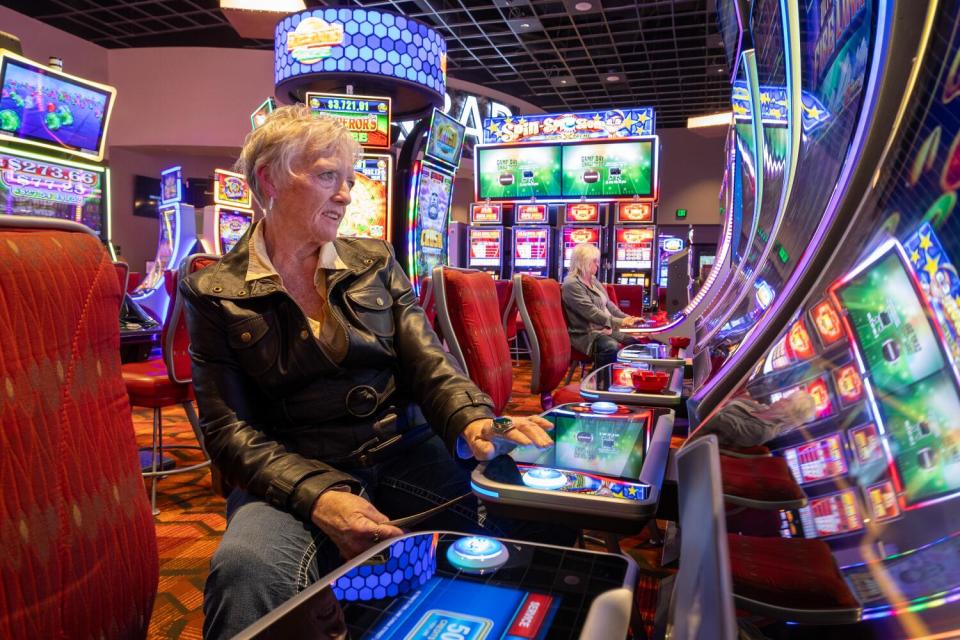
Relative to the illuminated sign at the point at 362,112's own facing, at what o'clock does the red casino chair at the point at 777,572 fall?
The red casino chair is roughly at 12 o'clock from the illuminated sign.

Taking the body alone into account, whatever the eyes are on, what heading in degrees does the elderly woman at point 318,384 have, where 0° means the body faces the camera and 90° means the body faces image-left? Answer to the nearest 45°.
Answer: approximately 315°

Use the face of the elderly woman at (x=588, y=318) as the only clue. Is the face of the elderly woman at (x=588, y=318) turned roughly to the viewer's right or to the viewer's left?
to the viewer's right

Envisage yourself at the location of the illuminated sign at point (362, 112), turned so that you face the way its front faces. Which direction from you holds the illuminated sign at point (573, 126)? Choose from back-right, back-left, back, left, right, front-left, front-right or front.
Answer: back-left

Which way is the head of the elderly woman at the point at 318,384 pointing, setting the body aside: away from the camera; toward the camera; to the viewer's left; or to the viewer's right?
to the viewer's right

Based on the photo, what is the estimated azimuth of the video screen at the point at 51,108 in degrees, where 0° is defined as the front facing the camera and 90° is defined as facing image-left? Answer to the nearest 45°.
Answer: approximately 315°

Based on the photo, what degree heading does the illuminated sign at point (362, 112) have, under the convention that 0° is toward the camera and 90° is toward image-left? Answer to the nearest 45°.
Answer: approximately 0°

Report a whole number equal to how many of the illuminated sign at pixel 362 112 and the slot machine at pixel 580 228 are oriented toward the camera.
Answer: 2

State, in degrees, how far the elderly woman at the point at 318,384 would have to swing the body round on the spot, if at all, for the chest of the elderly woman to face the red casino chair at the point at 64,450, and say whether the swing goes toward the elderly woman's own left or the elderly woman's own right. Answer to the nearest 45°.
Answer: approximately 45° to the elderly woman's own right

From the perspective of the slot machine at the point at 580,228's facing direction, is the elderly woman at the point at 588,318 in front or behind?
in front
